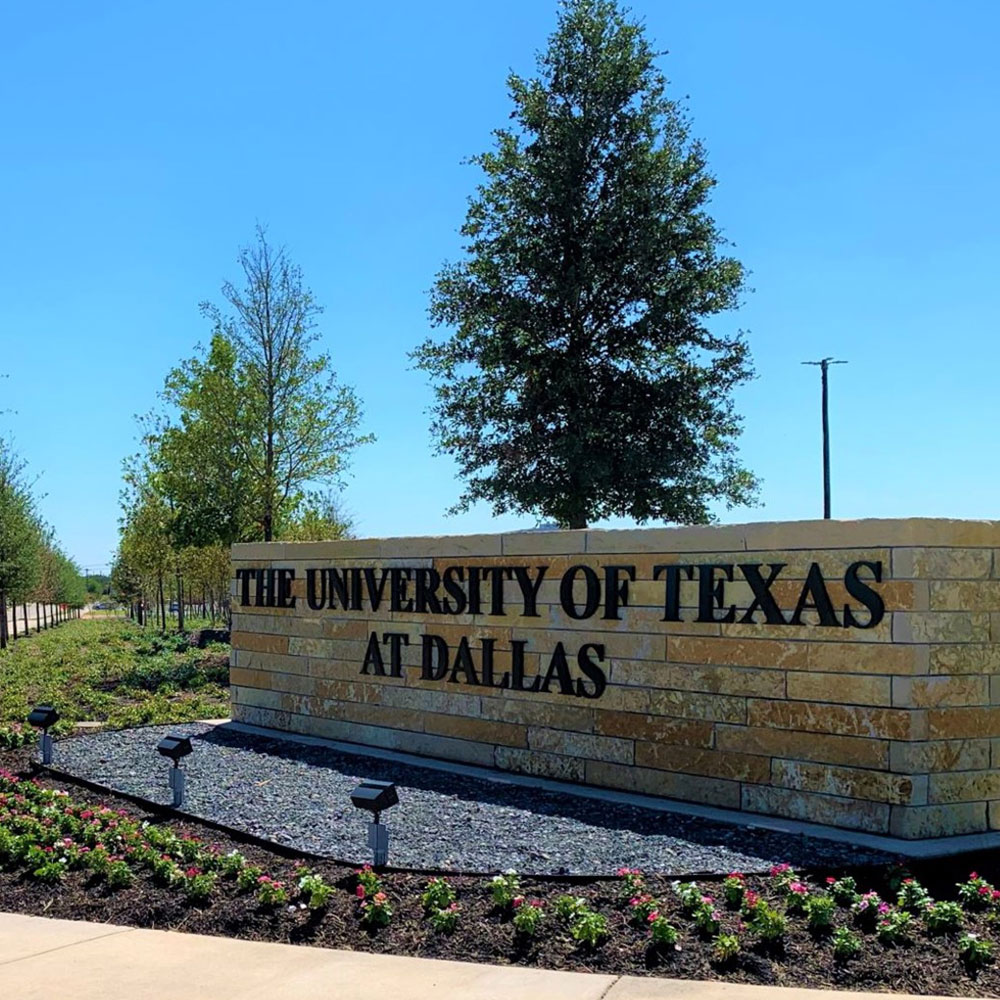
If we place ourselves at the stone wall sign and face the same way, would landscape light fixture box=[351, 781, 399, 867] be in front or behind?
in front

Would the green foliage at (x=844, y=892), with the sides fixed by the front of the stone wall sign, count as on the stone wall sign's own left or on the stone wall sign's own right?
on the stone wall sign's own left

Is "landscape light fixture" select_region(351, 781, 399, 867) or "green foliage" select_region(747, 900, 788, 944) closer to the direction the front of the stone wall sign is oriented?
the landscape light fixture

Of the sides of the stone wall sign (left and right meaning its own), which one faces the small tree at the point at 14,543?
right

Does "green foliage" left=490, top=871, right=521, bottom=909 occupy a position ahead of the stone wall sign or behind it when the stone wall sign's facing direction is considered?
ahead

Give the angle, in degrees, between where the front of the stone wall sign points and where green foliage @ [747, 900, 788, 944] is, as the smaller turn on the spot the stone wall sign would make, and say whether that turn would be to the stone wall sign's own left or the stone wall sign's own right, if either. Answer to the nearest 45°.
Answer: approximately 45° to the stone wall sign's own left

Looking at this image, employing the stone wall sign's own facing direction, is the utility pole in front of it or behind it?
behind

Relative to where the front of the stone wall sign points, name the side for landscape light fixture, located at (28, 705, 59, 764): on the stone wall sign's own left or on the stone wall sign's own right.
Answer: on the stone wall sign's own right

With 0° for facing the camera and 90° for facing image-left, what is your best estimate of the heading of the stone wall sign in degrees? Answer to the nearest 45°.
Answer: approximately 45°
